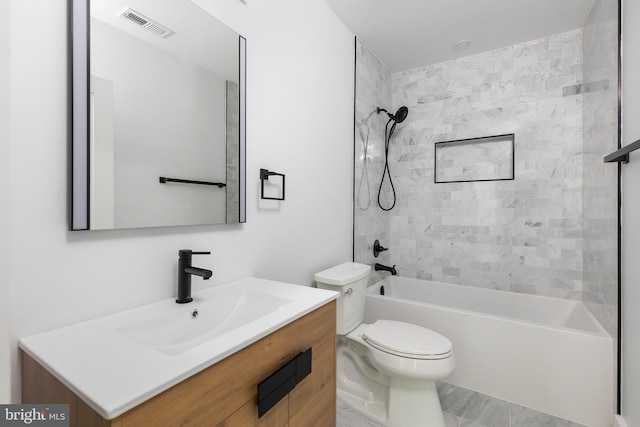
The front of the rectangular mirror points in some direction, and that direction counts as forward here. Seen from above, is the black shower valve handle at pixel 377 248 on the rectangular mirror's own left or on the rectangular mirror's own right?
on the rectangular mirror's own left

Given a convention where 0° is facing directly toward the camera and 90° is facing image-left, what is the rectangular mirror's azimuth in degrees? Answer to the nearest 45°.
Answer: approximately 315°

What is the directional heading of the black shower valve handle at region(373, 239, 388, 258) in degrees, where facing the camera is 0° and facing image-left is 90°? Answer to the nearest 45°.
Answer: approximately 270°

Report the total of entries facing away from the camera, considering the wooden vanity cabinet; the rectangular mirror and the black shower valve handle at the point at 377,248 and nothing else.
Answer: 0

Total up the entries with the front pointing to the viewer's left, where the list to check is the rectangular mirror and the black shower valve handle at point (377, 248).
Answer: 0

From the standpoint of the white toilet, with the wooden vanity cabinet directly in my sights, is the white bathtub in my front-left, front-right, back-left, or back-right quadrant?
back-left

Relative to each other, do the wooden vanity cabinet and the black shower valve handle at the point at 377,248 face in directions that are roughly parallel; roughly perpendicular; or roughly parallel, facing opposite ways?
roughly parallel

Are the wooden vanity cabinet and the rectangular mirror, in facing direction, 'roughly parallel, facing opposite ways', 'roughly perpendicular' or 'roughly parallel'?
roughly parallel

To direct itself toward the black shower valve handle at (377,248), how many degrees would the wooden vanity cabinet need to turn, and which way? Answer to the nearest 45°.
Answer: approximately 90° to its left

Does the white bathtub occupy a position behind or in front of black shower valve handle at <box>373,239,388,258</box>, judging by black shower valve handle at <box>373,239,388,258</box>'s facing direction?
in front

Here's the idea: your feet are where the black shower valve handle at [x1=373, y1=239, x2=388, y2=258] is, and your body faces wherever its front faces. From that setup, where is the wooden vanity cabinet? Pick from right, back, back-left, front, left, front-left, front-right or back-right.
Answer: right
